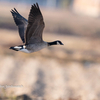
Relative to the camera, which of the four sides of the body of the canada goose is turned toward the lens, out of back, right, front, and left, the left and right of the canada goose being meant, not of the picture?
right
